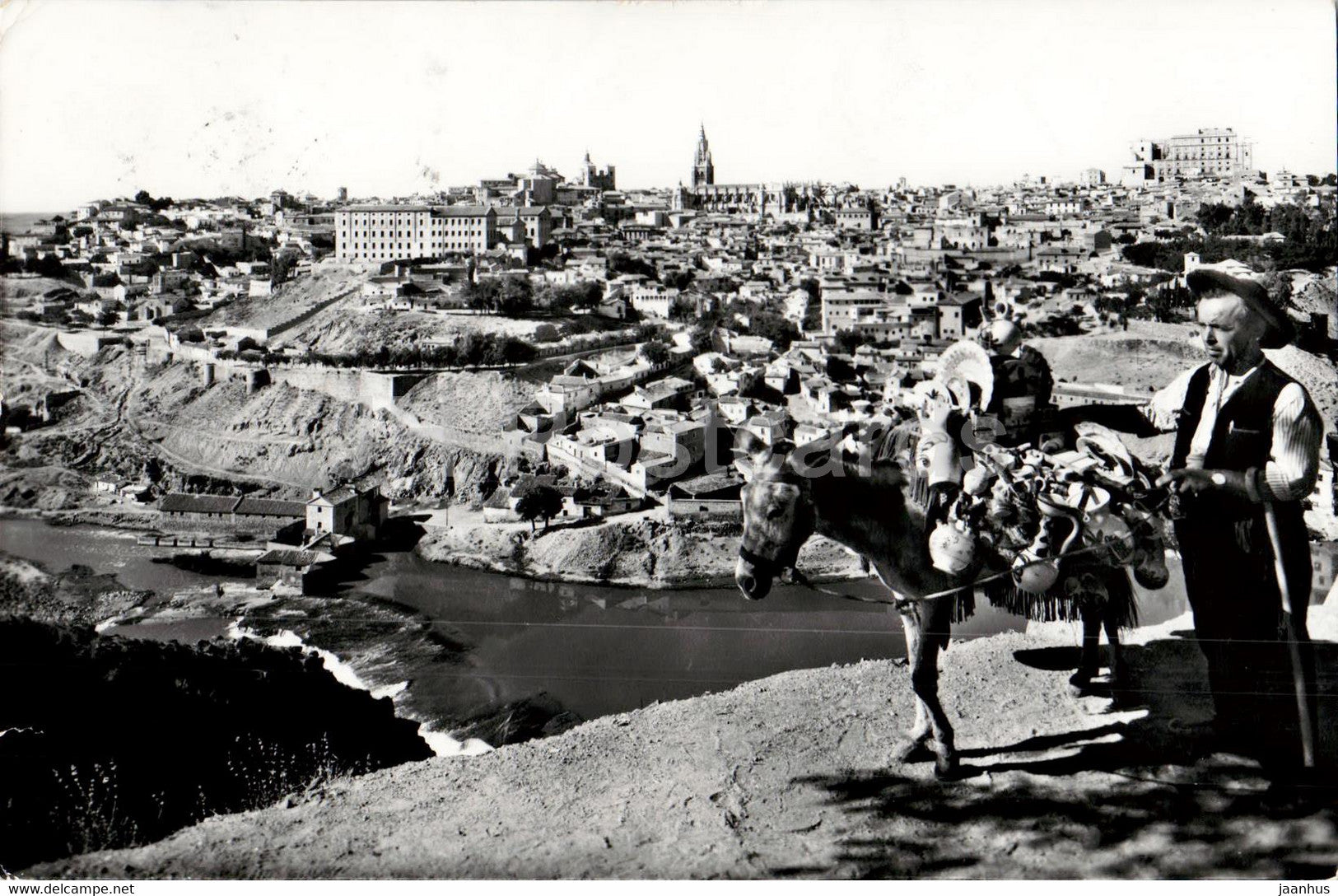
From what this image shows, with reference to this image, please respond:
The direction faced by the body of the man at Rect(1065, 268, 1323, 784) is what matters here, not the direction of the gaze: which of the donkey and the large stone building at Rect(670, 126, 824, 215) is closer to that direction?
the donkey

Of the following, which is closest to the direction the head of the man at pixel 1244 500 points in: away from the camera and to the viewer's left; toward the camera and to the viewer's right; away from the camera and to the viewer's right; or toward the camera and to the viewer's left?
toward the camera and to the viewer's left

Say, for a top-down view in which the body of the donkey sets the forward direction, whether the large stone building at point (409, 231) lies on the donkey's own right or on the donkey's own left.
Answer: on the donkey's own right

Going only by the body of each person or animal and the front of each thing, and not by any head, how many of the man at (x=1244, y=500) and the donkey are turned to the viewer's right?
0

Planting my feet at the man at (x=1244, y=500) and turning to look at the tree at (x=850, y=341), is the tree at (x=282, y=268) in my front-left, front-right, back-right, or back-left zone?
front-left
